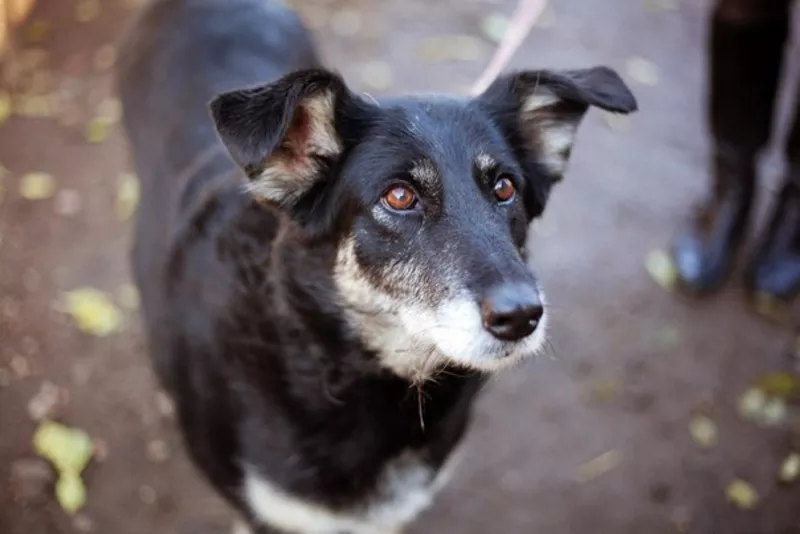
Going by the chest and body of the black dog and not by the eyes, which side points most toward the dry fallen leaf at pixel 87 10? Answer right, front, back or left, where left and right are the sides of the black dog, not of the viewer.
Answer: back

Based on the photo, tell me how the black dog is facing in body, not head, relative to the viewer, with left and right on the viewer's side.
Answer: facing the viewer and to the right of the viewer

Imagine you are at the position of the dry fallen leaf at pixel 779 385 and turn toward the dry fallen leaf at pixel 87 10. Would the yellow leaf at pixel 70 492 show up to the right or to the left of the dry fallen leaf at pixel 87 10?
left

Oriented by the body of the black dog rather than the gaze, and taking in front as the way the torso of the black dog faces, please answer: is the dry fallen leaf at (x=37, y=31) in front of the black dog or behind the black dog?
behind

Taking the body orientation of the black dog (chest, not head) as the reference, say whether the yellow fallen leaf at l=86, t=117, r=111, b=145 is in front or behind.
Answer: behind
